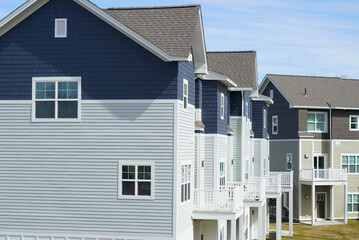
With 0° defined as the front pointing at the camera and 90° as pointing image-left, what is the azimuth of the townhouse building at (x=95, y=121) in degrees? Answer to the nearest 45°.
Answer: approximately 270°
